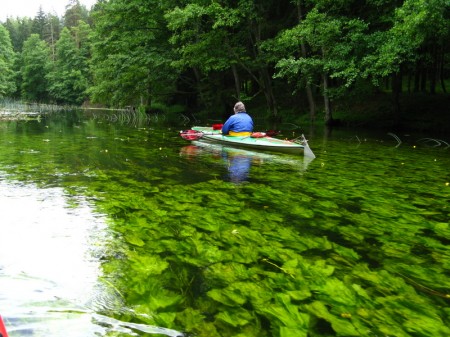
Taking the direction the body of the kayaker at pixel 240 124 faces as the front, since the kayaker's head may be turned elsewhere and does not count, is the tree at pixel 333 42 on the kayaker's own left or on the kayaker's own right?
on the kayaker's own right

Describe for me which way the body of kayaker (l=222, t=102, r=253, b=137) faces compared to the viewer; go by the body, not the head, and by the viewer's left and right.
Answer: facing away from the viewer and to the left of the viewer

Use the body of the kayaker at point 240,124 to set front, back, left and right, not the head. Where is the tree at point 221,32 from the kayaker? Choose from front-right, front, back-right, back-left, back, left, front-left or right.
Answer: front-right

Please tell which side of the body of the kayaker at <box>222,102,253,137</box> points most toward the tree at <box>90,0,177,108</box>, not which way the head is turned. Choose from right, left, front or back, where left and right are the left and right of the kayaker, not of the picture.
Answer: front
